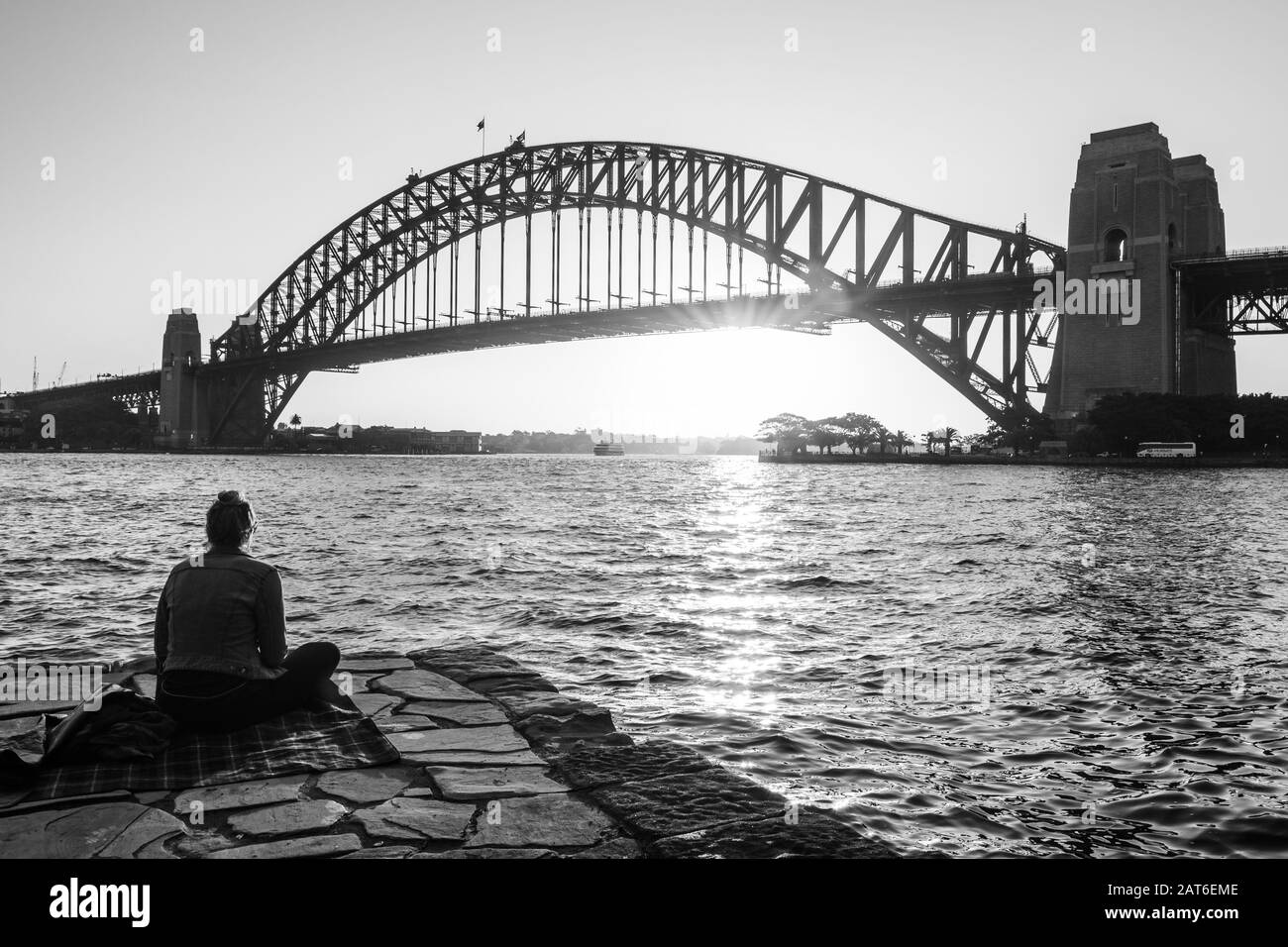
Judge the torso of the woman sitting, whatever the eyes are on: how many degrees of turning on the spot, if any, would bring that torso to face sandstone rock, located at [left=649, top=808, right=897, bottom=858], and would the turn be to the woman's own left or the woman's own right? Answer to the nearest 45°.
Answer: approximately 90° to the woman's own right

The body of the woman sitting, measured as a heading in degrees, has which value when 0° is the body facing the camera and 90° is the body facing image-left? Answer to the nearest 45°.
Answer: approximately 225°
